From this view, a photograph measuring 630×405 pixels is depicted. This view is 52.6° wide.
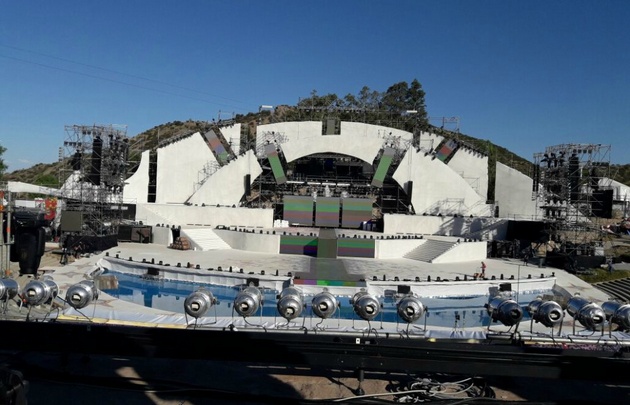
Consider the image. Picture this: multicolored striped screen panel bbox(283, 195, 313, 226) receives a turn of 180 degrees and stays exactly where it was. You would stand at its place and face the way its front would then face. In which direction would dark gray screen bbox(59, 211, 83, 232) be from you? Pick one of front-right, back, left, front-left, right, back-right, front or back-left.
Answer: back-left

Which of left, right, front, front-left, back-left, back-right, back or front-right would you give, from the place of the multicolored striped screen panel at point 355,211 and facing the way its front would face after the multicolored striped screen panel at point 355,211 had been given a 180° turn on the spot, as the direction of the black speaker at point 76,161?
back-left

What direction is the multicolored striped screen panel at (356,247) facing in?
toward the camera

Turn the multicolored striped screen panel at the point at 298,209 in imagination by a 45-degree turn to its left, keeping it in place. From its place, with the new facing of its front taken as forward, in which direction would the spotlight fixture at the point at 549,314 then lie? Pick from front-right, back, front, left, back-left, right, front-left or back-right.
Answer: front-right

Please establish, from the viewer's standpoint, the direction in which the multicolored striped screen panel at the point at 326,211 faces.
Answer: facing the viewer

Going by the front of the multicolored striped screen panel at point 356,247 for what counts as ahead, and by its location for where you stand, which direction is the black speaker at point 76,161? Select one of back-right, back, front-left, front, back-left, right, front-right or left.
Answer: right

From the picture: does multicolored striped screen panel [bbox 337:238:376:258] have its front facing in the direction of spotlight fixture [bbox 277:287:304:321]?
yes

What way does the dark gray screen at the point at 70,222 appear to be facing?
toward the camera

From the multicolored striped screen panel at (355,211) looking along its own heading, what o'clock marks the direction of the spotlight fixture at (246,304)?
The spotlight fixture is roughly at 12 o'clock from the multicolored striped screen panel.

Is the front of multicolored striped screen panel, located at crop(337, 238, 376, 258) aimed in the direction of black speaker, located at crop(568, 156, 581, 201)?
no

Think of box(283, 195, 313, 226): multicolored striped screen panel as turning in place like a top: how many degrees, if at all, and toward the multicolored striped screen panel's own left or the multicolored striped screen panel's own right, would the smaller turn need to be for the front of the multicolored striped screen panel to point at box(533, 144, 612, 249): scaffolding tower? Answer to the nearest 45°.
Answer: approximately 45° to the multicolored striped screen panel's own left

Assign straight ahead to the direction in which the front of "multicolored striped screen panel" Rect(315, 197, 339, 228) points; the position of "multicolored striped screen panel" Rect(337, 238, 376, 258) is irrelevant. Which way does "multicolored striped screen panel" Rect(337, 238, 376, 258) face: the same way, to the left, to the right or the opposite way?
the same way

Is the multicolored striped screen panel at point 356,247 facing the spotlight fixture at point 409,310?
yes

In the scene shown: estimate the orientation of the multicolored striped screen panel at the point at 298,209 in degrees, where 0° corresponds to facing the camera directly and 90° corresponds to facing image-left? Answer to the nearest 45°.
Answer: approximately 0°

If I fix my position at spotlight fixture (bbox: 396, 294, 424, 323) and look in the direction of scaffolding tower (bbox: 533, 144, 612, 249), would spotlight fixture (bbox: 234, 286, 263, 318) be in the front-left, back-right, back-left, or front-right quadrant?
back-left

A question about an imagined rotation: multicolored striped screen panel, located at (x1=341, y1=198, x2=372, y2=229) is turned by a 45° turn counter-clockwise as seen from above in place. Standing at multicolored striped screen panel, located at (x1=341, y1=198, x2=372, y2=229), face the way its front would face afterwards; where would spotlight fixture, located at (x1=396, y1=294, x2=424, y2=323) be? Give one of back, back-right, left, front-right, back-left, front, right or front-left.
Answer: front-right

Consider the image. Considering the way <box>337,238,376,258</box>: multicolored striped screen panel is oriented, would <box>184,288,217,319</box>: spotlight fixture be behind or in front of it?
in front

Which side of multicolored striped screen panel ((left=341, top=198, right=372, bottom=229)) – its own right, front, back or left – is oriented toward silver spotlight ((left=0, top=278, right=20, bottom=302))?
front

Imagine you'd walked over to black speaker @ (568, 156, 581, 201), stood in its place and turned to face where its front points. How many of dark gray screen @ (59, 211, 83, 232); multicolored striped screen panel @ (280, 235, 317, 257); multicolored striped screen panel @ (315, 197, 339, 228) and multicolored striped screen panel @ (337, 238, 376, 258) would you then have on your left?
0

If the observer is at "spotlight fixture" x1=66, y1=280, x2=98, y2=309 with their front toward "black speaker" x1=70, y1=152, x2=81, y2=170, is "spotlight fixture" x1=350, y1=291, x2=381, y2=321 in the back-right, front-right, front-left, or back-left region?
back-right

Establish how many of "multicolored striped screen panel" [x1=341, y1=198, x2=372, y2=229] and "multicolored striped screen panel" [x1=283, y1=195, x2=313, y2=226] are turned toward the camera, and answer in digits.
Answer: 2
